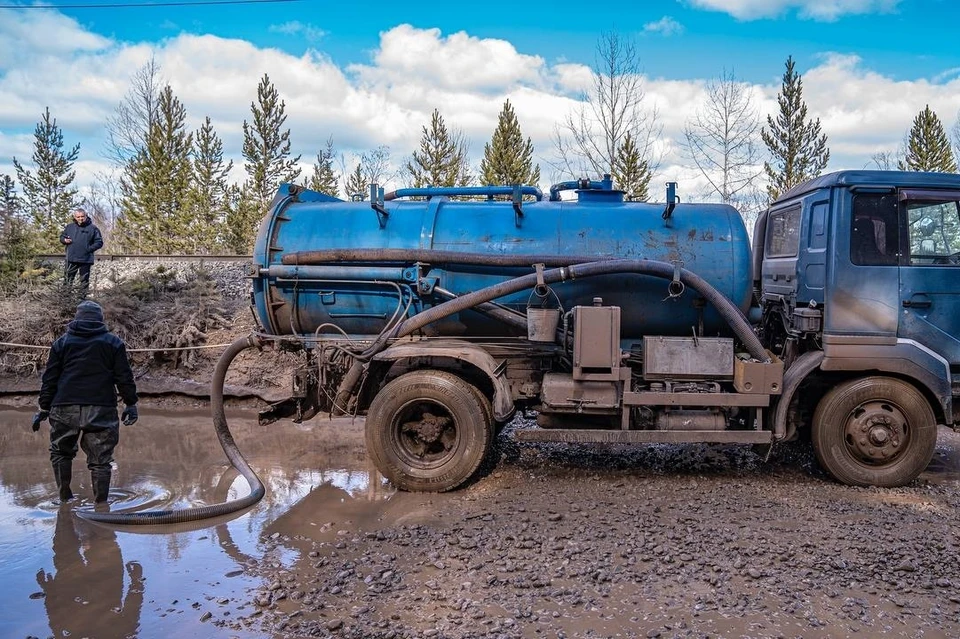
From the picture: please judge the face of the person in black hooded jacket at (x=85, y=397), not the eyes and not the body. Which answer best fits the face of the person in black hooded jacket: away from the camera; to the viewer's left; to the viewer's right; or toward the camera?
away from the camera

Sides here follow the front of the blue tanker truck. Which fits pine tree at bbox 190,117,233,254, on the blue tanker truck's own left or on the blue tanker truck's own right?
on the blue tanker truck's own left

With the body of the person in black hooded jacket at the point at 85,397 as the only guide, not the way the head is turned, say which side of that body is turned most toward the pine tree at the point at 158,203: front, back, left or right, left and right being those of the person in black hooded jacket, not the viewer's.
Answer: front

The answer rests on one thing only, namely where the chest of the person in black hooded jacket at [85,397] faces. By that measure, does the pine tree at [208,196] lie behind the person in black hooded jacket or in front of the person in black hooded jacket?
in front

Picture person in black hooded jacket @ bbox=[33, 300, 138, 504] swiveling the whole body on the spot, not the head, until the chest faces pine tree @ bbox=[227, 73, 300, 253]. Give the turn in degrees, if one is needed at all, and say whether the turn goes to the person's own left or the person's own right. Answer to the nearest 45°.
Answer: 0° — they already face it

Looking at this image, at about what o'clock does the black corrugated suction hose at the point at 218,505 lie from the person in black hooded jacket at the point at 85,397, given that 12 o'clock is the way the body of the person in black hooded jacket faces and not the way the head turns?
The black corrugated suction hose is roughly at 4 o'clock from the person in black hooded jacket.

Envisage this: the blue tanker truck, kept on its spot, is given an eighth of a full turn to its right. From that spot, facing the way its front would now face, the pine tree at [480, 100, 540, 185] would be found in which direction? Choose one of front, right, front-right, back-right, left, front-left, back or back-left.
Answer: back-left

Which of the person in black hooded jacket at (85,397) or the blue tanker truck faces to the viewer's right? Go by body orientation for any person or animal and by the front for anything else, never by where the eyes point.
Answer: the blue tanker truck

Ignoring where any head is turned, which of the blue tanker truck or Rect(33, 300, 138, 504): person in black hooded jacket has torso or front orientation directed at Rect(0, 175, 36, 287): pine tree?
the person in black hooded jacket

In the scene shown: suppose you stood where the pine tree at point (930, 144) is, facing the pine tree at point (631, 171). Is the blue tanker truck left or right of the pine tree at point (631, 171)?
left

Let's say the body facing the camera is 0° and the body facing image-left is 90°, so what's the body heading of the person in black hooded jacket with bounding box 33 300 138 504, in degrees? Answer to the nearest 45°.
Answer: approximately 180°

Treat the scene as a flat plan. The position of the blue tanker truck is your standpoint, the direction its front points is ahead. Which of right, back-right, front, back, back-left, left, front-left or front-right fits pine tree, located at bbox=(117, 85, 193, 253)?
back-left

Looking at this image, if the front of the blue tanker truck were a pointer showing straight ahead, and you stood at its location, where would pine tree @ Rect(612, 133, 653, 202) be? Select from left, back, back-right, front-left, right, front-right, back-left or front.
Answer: left

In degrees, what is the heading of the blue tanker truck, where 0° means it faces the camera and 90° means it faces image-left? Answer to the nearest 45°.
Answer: approximately 270°

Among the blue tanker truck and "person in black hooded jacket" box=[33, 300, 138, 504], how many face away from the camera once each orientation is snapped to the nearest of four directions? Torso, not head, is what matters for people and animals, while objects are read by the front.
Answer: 1
